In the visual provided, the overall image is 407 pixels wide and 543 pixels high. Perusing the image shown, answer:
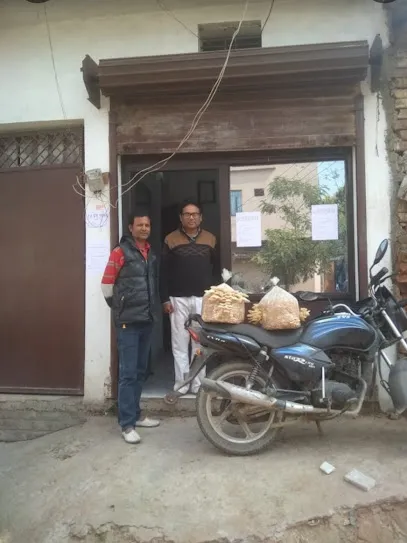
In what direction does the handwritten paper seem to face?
toward the camera

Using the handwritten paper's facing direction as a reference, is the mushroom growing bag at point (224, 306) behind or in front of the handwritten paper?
in front

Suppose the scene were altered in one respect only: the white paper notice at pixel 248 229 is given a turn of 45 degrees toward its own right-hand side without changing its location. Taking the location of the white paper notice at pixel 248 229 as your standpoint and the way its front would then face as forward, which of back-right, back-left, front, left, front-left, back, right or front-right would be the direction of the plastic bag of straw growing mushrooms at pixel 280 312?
front-left

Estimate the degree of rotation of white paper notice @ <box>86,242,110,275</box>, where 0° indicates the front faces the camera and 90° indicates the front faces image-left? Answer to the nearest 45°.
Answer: approximately 0°

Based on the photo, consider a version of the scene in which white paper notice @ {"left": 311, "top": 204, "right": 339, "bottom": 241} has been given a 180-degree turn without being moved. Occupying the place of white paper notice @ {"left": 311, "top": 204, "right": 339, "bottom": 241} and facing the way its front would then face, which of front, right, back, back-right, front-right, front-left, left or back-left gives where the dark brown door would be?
left

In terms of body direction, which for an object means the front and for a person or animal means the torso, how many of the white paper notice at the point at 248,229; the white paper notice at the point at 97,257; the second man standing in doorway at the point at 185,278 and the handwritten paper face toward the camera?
4

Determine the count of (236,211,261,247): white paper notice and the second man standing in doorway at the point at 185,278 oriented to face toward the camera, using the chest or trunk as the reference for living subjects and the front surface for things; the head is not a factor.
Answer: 2

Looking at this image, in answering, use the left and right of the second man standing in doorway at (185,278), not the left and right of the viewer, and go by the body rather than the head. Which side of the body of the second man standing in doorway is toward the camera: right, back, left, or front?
front

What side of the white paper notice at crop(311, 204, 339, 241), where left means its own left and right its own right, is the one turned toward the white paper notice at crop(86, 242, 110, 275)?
right
